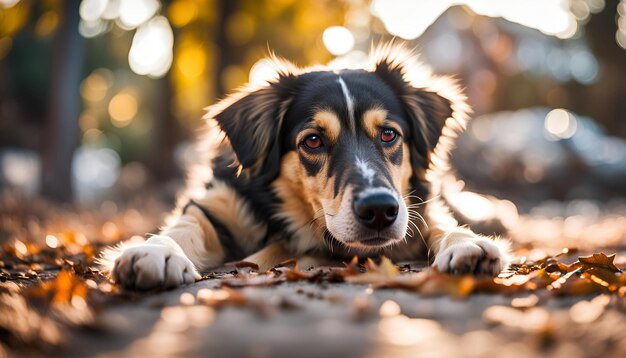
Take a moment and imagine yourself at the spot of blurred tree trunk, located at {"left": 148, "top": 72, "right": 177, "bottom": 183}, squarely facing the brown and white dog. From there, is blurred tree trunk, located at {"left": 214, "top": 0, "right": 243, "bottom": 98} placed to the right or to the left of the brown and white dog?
left

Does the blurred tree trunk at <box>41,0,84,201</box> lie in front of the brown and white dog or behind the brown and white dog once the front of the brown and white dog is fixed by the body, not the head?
behind

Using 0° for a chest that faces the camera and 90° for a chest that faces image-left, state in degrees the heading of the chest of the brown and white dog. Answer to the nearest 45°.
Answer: approximately 0°

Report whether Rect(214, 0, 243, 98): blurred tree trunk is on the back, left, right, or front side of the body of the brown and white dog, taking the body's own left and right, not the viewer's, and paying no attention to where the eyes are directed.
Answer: back

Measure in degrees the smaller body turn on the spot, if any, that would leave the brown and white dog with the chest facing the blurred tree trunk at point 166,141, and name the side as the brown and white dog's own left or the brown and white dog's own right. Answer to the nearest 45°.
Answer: approximately 180°
